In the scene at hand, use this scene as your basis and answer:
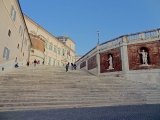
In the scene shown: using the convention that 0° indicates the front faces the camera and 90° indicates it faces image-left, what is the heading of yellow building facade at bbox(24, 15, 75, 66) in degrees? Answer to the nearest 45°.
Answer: approximately 315°

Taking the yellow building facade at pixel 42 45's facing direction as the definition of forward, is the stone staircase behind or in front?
in front

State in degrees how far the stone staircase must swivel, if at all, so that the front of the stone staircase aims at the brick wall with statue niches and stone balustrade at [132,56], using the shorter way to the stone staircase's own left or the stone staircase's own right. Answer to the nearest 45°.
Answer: approximately 135° to the stone staircase's own left

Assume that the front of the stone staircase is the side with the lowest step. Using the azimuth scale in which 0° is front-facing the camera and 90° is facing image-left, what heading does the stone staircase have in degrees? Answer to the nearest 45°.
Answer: approximately 0°

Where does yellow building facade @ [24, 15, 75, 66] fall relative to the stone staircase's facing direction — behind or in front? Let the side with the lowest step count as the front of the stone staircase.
behind

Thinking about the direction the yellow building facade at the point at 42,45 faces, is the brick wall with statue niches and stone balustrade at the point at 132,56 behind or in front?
in front
